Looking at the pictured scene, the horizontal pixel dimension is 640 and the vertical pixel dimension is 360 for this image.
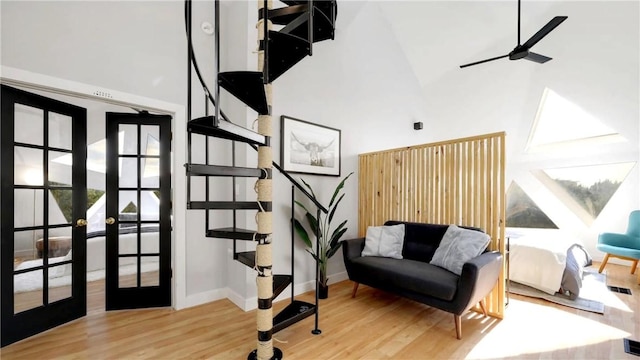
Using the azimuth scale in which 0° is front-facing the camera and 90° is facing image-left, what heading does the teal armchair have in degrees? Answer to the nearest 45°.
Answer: approximately 45°

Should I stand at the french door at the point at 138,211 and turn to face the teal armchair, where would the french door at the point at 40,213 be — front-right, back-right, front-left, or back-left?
back-right

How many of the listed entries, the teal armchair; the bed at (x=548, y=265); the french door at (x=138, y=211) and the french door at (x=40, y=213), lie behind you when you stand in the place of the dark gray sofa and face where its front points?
2

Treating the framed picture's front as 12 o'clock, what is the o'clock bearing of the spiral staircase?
The spiral staircase is roughly at 2 o'clock from the framed picture.

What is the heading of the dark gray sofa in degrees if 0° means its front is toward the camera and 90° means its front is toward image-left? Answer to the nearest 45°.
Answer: approximately 45°

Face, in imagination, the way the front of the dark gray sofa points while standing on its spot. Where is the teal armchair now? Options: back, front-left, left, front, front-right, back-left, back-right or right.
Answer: back
